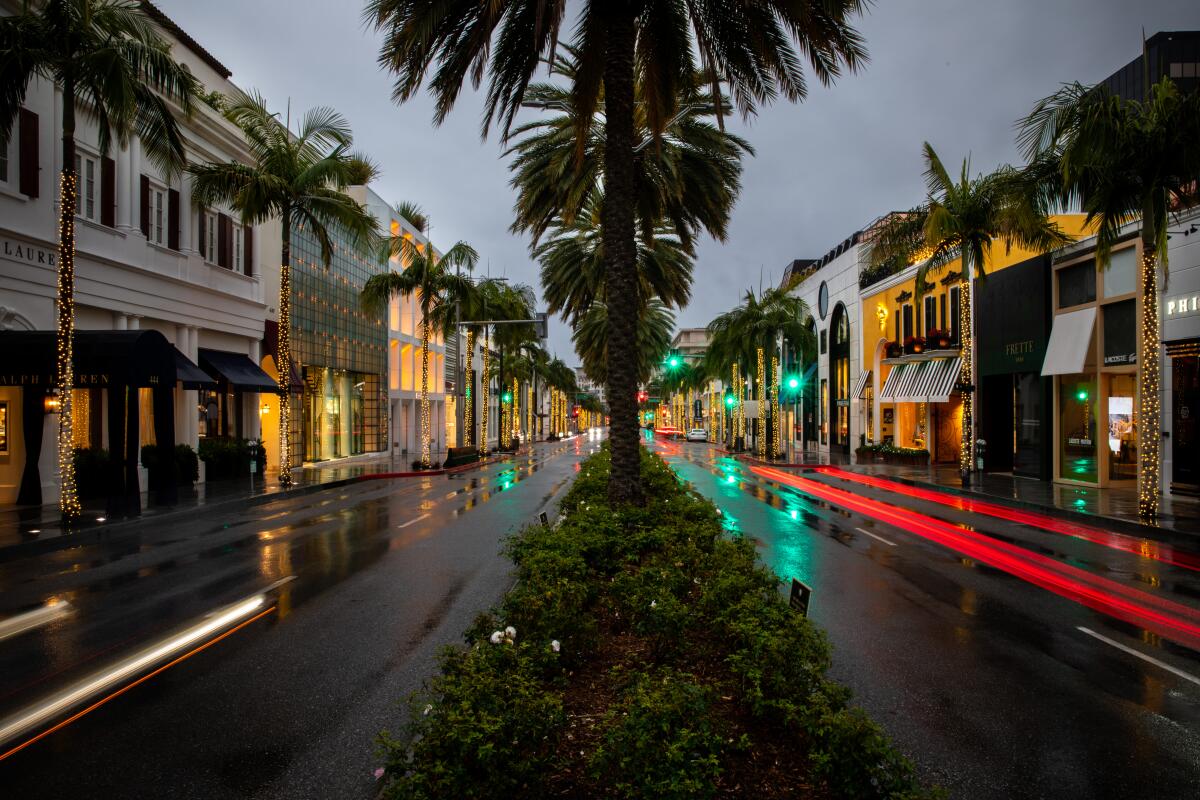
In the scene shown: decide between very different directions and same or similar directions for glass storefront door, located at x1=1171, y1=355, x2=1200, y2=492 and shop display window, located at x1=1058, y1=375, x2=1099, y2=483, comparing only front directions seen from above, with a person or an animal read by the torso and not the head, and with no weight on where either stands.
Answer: same or similar directions

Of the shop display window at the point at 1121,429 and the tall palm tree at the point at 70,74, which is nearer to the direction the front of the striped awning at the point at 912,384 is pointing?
the tall palm tree

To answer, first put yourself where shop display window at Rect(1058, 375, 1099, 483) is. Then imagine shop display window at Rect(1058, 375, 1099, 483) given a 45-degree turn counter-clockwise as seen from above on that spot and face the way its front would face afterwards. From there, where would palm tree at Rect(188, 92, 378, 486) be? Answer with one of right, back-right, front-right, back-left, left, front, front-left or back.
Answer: front-right

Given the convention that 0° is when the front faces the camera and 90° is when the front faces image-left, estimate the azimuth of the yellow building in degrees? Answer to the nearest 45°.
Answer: approximately 45°

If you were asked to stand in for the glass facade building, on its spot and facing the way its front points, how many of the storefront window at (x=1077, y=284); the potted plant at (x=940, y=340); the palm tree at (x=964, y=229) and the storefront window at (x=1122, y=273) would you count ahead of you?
4

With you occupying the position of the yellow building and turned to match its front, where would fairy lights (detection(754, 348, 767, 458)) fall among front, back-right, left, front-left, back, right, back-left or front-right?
right

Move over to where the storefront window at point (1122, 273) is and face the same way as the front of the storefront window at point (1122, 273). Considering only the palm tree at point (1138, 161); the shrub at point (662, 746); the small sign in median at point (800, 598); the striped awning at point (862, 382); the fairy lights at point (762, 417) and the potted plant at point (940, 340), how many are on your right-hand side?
3

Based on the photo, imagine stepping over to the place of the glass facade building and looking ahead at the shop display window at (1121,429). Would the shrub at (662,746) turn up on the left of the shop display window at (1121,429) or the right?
right

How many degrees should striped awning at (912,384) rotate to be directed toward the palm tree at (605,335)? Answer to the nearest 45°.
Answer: approximately 45° to its right

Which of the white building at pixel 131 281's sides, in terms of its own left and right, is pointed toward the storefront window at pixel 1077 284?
front

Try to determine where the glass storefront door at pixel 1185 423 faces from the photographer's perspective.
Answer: facing the viewer and to the left of the viewer

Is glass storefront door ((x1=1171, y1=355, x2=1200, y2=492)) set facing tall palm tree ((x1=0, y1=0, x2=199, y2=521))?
yes

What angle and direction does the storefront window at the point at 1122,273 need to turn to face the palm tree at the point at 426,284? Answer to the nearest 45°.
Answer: approximately 45° to its right

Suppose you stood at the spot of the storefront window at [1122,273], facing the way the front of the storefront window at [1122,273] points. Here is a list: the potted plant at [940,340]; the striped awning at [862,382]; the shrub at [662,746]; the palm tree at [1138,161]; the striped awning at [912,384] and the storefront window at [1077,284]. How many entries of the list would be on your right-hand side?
4

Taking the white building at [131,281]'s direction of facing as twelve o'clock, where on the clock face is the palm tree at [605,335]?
The palm tree is roughly at 10 o'clock from the white building.

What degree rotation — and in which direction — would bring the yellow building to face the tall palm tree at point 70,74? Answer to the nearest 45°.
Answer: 0° — it already faces it

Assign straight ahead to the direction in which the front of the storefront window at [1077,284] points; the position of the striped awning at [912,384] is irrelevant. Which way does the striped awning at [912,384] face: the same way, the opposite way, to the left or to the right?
the same way

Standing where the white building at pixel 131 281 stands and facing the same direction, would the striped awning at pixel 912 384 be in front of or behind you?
in front

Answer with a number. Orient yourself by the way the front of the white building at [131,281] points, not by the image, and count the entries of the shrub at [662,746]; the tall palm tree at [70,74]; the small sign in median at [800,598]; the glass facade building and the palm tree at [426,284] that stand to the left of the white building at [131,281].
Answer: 2

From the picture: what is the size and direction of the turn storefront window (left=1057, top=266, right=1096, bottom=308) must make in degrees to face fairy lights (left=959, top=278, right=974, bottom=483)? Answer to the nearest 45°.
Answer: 0° — it already faces it
